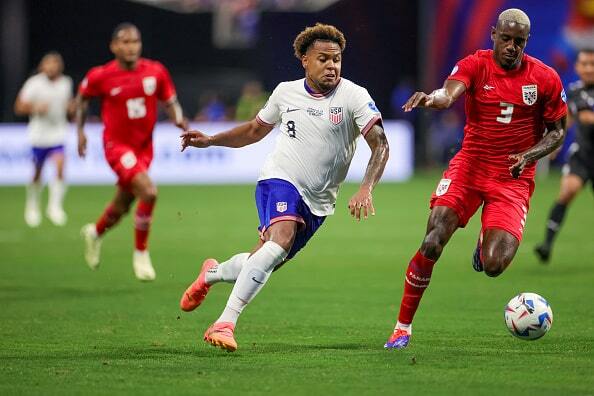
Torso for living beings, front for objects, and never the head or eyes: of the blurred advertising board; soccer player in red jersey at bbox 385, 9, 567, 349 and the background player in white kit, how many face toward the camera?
3

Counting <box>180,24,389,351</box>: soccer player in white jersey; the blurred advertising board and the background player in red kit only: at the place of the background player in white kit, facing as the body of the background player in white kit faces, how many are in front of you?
2

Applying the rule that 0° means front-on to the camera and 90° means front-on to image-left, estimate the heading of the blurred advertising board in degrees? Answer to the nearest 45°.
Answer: approximately 0°

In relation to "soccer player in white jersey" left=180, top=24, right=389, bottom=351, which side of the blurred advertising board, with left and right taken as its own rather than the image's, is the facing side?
front

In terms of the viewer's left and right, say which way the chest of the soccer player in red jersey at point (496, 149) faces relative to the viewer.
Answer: facing the viewer

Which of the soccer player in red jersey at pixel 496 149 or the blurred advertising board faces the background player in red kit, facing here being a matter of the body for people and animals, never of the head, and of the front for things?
the blurred advertising board

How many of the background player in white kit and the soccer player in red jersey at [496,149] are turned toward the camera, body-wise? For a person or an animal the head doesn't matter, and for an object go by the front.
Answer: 2

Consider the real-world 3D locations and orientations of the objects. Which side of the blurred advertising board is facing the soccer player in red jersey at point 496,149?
front

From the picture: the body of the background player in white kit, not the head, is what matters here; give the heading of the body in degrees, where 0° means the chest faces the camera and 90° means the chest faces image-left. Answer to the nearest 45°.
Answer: approximately 0°

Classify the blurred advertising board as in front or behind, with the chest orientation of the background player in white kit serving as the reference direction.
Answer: behind

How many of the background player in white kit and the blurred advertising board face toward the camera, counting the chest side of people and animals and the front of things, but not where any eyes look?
2

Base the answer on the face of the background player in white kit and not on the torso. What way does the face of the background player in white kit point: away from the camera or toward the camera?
toward the camera

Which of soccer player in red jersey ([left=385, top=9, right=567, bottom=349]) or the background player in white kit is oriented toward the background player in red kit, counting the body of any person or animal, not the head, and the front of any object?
the background player in white kit

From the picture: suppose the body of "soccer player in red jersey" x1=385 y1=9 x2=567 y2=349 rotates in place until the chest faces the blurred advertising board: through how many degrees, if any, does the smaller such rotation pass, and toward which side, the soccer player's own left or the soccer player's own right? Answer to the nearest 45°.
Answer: approximately 135° to the soccer player's own right

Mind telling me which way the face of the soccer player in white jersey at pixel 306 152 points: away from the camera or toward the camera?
toward the camera
